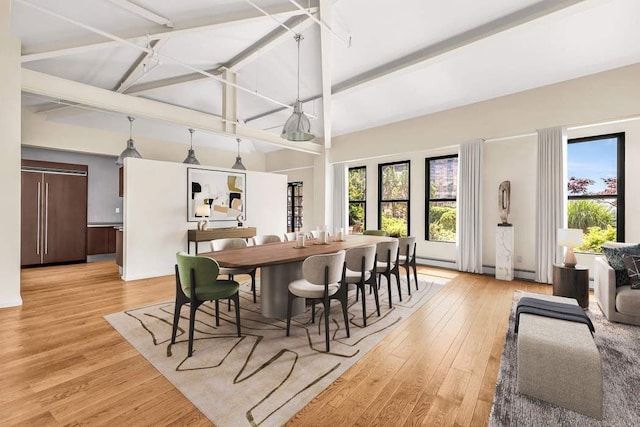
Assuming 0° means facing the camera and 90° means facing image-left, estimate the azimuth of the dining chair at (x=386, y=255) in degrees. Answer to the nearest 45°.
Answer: approximately 135°

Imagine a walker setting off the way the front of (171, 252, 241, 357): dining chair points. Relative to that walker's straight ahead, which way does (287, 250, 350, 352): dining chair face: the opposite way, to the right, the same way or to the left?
to the left

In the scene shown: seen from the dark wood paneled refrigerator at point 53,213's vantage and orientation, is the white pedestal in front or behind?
in front

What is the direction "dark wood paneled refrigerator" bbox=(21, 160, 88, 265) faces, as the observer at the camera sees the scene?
facing the viewer and to the right of the viewer

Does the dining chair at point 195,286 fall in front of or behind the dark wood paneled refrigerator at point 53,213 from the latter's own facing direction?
in front

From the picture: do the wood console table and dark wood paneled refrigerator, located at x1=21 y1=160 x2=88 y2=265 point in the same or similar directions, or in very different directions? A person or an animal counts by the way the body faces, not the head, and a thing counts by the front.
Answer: same or similar directions

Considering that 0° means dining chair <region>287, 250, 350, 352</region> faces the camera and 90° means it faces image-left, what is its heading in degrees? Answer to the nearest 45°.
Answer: approximately 135°

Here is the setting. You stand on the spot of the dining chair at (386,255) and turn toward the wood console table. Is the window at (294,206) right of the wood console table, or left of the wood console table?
right

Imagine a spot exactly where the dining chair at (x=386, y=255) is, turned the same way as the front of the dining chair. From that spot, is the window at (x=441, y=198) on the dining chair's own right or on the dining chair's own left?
on the dining chair's own right

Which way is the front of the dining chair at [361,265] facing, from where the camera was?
facing away from the viewer and to the left of the viewer

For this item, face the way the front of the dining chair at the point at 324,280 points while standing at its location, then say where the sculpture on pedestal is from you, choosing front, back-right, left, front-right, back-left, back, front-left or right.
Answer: right

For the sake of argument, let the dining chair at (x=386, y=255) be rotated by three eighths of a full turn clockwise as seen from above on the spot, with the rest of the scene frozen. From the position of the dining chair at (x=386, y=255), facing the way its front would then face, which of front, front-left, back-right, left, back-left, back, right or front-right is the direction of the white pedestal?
front-left

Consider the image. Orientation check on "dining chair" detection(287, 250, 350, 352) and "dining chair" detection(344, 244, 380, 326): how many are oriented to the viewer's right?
0

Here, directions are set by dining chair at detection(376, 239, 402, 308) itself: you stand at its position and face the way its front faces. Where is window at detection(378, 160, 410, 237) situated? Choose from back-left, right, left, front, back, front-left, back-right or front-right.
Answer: front-right

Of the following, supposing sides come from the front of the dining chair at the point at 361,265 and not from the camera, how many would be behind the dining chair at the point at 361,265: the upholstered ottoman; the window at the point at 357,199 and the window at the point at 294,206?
1

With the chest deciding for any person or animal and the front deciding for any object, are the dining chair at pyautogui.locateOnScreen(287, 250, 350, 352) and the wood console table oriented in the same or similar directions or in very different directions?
very different directions

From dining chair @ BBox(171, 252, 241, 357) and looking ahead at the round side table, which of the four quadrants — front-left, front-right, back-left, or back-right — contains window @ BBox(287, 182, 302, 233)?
front-left
